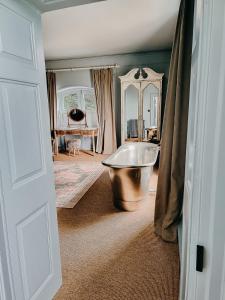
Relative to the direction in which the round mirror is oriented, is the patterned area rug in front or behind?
in front

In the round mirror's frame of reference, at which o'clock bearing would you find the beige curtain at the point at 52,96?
The beige curtain is roughly at 3 o'clock from the round mirror.

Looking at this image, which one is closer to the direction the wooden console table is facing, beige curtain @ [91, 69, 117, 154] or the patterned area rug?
the patterned area rug

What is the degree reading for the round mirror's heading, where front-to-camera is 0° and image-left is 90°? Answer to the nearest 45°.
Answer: approximately 0°

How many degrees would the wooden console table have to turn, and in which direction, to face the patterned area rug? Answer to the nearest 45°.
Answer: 0° — it already faces it

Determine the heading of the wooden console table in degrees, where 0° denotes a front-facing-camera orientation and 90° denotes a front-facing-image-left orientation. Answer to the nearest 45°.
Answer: approximately 0°

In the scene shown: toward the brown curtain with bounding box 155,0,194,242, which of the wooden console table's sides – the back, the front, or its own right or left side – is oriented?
front
